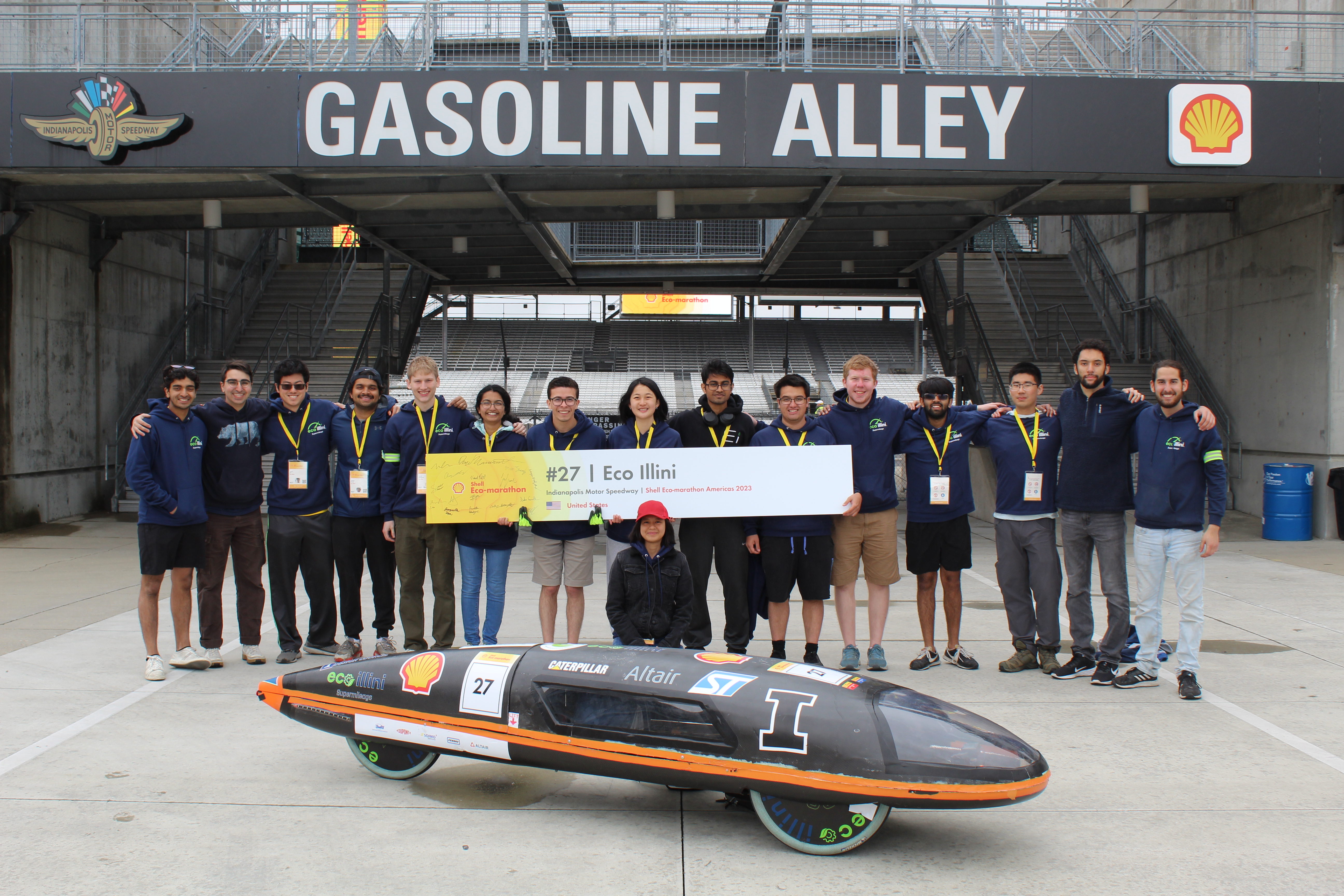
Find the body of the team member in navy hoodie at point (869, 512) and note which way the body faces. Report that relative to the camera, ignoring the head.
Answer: toward the camera

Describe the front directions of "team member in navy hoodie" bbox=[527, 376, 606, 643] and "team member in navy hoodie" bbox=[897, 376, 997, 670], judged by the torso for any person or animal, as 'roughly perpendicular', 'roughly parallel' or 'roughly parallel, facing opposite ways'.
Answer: roughly parallel

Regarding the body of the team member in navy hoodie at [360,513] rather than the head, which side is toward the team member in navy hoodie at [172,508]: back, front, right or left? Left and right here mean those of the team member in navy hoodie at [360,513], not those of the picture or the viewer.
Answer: right

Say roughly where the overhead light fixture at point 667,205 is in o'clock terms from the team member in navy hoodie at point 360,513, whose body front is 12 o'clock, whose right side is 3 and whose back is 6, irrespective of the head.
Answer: The overhead light fixture is roughly at 7 o'clock from the team member in navy hoodie.

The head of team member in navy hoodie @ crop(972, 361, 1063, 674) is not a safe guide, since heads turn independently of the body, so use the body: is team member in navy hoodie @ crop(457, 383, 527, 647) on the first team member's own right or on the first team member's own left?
on the first team member's own right

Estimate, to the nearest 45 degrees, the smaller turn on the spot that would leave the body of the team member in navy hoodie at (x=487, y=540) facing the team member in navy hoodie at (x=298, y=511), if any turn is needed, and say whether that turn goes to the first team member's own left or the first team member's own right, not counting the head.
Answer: approximately 90° to the first team member's own right

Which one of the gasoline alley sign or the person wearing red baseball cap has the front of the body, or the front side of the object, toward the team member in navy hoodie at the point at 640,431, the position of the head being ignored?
the gasoline alley sign

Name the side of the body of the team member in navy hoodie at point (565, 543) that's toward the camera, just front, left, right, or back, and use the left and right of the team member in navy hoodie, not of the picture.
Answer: front

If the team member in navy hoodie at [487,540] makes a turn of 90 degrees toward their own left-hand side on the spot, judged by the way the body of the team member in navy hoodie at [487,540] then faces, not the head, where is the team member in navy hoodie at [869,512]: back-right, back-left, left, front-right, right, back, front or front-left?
front

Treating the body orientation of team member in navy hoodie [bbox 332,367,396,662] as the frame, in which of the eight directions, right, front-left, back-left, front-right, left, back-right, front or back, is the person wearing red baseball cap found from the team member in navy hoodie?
front-left

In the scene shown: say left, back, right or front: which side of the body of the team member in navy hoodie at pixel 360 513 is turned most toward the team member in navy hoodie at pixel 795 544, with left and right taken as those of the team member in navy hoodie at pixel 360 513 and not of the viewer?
left

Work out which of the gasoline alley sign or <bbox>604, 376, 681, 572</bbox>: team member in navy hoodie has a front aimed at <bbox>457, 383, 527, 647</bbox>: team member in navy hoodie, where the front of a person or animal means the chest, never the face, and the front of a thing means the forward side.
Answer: the gasoline alley sign

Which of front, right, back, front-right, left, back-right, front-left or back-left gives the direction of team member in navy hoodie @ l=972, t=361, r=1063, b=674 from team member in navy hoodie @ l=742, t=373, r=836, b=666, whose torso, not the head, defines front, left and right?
left

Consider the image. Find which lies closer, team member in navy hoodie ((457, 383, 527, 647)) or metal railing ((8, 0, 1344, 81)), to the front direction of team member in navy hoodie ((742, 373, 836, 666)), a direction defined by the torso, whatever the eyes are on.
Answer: the team member in navy hoodie

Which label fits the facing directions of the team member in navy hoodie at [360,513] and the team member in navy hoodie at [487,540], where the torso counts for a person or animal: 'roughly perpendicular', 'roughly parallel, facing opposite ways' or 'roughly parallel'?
roughly parallel

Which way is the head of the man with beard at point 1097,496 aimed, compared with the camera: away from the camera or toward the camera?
toward the camera

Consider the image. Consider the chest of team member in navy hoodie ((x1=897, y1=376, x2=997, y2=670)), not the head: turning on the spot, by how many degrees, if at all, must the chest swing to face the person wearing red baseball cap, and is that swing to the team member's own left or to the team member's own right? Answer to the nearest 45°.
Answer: approximately 45° to the team member's own right
